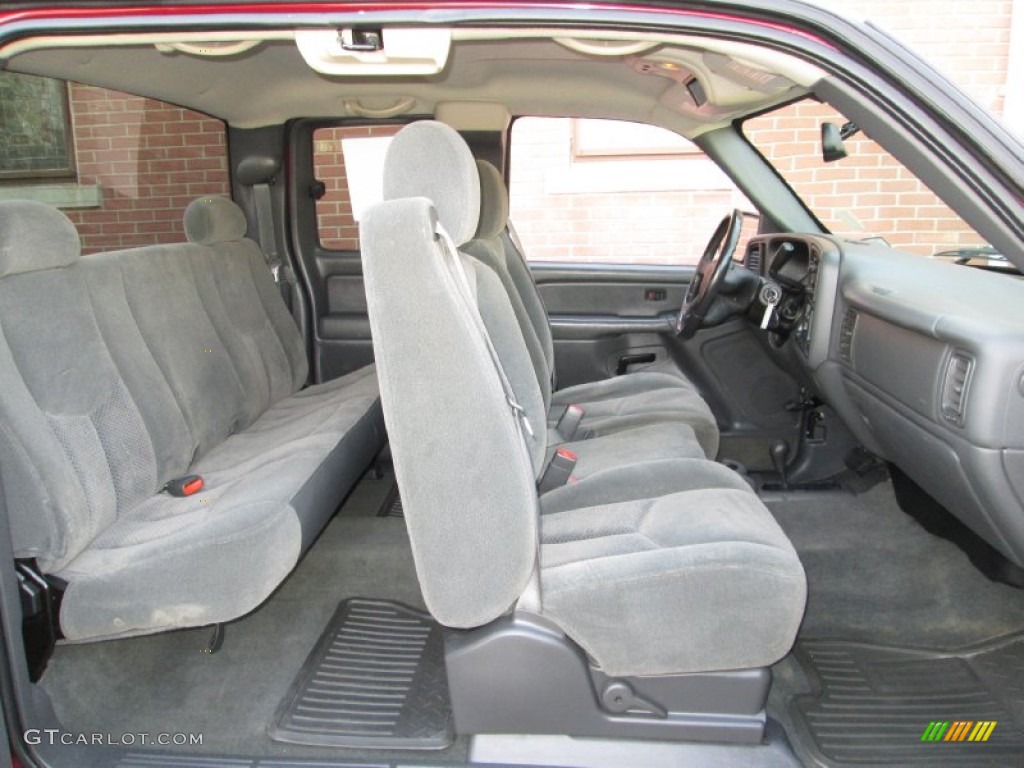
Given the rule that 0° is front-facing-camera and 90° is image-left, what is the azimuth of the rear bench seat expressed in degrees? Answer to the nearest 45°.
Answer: approximately 315°

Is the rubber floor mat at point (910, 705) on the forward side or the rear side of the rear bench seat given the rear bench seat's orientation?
on the forward side
